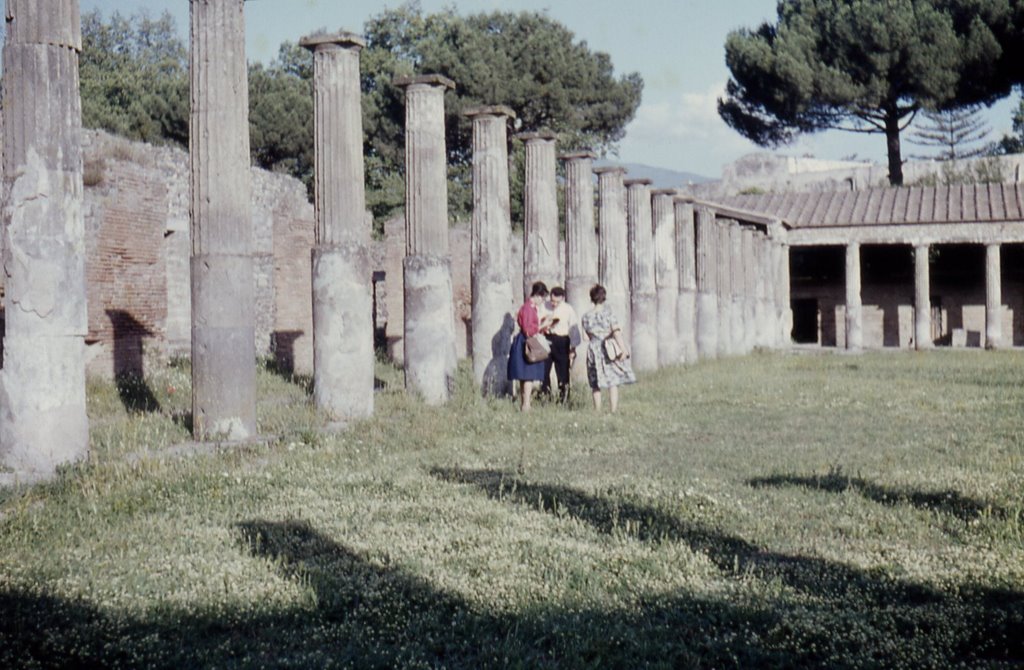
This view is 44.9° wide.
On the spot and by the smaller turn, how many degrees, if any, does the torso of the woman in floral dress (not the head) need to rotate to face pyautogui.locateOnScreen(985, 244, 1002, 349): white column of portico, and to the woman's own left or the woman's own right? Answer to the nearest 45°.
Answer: approximately 45° to the woman's own right

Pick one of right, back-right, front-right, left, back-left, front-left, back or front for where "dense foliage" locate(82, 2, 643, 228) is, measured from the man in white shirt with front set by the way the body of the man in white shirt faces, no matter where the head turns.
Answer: back-right

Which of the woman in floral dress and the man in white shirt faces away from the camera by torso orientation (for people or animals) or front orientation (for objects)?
the woman in floral dress

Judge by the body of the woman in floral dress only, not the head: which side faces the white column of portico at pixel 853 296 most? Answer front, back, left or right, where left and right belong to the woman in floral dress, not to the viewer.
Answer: front

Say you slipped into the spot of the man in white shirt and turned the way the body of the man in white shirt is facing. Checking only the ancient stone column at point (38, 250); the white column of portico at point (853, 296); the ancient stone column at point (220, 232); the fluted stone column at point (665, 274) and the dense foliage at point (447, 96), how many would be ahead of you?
2

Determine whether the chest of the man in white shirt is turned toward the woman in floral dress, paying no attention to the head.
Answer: no

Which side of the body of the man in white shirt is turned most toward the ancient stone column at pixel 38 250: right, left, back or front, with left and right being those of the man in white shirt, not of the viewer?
front

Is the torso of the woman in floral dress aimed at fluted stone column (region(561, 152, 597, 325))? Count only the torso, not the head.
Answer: yes

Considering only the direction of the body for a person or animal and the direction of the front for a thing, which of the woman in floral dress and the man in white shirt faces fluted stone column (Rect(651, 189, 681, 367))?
the woman in floral dress

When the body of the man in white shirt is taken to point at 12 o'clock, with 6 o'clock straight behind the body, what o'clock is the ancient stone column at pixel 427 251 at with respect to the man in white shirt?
The ancient stone column is roughly at 2 o'clock from the man in white shirt.

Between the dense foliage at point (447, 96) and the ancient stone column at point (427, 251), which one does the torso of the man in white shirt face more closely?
the ancient stone column

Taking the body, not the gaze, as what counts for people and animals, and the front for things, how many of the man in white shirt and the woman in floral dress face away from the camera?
1

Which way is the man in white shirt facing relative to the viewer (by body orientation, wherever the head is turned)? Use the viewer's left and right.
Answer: facing the viewer and to the left of the viewer

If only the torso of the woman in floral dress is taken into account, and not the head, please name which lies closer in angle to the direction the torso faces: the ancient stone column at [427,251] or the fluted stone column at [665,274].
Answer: the fluted stone column

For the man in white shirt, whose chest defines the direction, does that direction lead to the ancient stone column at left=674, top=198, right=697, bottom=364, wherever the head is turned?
no

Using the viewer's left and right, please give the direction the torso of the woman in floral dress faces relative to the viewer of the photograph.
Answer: facing away from the viewer

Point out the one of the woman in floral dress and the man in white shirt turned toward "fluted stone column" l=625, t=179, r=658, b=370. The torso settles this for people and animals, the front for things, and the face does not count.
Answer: the woman in floral dress

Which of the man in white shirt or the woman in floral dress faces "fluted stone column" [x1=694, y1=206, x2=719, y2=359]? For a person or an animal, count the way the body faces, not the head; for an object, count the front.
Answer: the woman in floral dress

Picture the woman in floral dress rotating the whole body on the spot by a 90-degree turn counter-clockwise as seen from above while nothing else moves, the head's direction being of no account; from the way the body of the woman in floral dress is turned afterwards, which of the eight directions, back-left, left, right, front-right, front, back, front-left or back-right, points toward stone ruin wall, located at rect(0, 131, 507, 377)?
front-right
